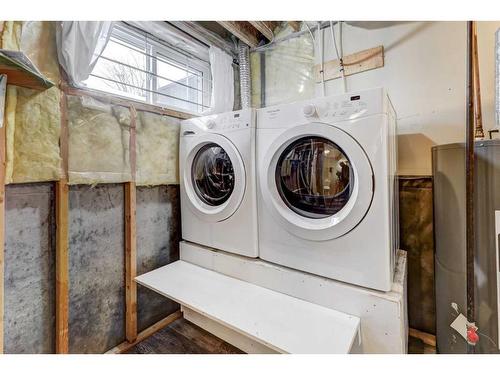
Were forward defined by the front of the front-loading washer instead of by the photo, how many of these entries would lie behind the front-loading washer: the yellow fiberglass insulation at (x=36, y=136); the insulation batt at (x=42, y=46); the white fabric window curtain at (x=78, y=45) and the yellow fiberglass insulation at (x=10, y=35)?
0

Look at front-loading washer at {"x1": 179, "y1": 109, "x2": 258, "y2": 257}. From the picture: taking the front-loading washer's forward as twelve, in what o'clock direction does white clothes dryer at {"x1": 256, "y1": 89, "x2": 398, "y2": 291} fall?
The white clothes dryer is roughly at 9 o'clock from the front-loading washer.

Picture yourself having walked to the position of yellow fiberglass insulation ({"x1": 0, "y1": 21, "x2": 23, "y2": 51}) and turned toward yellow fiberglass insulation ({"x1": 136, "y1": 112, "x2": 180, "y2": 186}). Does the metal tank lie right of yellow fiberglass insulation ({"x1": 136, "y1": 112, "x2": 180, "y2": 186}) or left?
right

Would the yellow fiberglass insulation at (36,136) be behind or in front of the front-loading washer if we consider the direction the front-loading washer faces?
in front

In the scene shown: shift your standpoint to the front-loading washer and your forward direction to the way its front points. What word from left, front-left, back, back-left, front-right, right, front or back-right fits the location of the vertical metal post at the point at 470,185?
left

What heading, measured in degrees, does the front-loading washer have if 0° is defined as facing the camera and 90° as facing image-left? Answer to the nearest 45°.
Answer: approximately 45°

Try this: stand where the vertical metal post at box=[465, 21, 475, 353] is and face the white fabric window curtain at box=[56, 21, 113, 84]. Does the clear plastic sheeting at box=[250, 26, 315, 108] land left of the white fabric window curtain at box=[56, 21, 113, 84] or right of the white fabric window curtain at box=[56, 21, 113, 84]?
right
